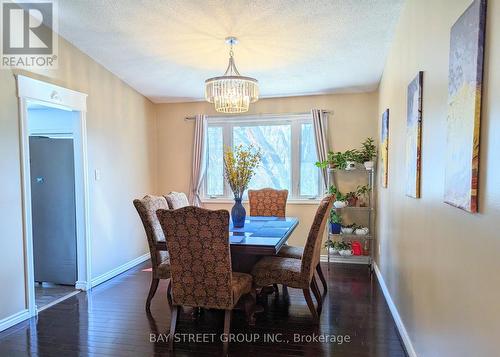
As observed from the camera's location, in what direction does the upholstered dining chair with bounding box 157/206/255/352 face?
facing away from the viewer and to the right of the viewer

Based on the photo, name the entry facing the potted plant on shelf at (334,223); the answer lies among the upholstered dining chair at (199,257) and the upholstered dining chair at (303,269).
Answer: the upholstered dining chair at (199,257)

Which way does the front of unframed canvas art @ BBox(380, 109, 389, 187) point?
to the viewer's left

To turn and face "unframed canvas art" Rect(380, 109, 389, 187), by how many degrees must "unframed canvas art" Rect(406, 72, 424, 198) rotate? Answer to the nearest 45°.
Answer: approximately 90° to its right

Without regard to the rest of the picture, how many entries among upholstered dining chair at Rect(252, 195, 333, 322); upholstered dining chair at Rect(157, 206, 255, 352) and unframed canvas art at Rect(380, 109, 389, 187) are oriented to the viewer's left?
2

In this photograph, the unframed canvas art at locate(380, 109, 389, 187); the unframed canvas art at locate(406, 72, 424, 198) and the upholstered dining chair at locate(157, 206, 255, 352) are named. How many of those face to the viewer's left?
2

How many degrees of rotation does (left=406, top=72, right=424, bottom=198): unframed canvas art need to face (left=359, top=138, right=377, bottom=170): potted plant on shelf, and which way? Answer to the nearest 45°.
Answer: approximately 90° to its right

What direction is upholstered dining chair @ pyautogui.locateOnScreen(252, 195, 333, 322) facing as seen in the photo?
to the viewer's left

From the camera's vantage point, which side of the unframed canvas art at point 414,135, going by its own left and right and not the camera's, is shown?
left

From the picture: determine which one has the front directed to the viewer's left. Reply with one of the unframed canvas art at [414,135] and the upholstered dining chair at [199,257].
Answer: the unframed canvas art

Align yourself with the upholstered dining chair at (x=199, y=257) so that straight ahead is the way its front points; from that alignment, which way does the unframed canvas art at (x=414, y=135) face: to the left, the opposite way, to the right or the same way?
to the left
